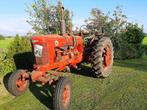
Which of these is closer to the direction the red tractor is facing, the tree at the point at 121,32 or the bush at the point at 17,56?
the bush

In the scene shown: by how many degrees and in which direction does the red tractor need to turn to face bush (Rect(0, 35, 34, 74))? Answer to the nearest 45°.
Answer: approximately 90° to its right

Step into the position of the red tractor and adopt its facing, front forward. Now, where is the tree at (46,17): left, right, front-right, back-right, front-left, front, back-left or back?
back-right

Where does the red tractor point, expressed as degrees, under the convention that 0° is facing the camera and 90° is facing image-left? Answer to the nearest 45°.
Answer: approximately 45°
